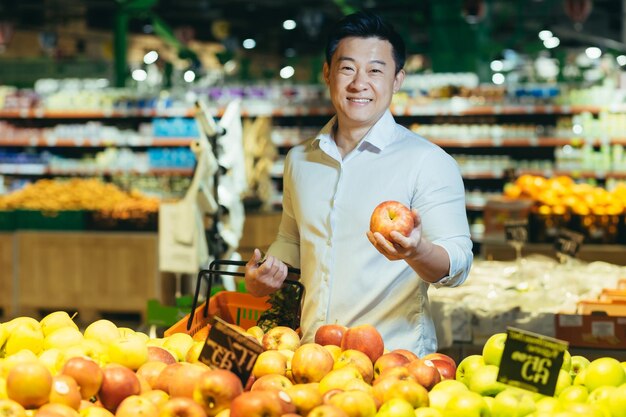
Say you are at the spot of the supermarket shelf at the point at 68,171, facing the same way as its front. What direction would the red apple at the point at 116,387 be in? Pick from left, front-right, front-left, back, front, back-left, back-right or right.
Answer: front

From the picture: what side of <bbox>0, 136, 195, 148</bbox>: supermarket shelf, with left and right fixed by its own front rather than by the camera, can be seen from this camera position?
front

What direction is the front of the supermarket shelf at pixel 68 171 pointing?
toward the camera

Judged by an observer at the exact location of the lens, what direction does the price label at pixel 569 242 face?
facing the viewer

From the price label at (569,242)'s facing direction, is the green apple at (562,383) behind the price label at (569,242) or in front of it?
in front

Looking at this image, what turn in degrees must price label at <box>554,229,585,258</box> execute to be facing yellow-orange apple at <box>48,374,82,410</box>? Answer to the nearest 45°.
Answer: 0° — it already faces it

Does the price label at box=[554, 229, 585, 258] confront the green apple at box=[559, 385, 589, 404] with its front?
yes

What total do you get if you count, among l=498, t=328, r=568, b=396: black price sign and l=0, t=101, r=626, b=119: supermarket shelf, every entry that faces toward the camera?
2

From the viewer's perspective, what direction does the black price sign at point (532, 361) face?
toward the camera

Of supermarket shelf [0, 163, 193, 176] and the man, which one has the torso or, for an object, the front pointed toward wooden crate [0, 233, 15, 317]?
the supermarket shelf

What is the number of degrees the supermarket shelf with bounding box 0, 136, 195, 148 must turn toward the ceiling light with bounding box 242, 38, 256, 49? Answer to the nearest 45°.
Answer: approximately 180°

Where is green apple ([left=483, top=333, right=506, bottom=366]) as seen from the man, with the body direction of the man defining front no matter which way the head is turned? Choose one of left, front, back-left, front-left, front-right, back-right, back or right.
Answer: left

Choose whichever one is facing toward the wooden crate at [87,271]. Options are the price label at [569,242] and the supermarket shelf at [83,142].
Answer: the supermarket shelf
